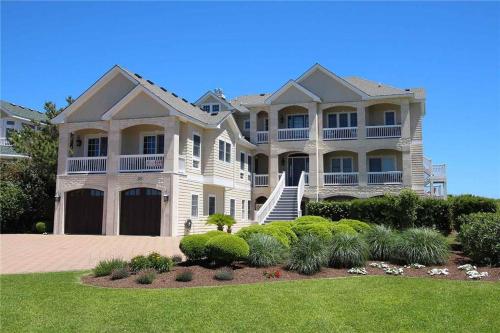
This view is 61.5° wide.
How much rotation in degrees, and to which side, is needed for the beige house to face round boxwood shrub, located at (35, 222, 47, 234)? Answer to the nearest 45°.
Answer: approximately 90° to its right

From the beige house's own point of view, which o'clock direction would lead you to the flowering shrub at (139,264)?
The flowering shrub is roughly at 12 o'clock from the beige house.

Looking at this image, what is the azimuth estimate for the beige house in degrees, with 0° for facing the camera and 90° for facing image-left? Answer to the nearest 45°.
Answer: approximately 0°

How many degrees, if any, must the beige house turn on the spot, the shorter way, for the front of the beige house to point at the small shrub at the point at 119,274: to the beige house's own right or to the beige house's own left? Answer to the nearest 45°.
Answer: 0° — it already faces it

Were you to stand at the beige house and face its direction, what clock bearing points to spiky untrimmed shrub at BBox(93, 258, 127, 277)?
The spiky untrimmed shrub is roughly at 12 o'clock from the beige house.

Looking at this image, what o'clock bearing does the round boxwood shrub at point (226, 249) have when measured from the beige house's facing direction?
The round boxwood shrub is roughly at 12 o'clock from the beige house.

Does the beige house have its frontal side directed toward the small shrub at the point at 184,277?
yes
